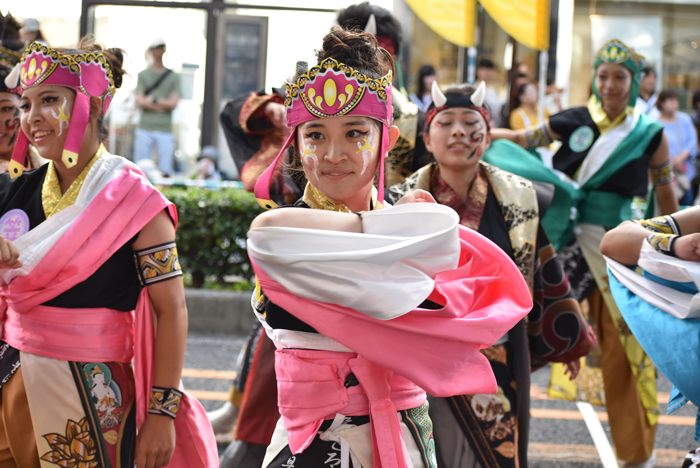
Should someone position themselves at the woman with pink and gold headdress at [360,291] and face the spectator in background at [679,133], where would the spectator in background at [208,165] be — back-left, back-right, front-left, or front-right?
front-left

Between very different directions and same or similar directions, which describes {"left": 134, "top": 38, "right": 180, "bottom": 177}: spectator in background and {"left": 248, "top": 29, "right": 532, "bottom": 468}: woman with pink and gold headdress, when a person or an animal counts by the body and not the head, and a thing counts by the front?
same or similar directions

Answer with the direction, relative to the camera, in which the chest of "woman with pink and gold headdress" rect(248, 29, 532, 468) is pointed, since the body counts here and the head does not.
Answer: toward the camera

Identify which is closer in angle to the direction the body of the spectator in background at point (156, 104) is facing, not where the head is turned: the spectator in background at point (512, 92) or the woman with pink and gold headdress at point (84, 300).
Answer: the woman with pink and gold headdress

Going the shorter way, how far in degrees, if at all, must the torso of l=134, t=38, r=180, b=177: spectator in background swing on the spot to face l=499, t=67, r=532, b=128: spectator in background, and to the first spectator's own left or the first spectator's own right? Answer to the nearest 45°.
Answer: approximately 90° to the first spectator's own left

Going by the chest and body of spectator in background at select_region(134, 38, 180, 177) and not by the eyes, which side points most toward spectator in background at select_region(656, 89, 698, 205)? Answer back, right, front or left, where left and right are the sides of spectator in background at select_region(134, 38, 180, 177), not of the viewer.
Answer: left

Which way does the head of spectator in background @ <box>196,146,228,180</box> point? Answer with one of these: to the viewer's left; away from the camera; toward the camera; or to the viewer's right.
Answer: toward the camera

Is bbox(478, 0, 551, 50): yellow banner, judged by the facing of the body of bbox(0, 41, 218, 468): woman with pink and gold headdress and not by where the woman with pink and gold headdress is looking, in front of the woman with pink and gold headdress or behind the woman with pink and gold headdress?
behind

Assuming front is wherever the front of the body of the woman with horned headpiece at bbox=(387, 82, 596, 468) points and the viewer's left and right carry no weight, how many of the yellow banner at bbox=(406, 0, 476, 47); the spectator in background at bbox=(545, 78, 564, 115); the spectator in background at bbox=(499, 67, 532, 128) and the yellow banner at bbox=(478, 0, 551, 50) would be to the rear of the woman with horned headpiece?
4

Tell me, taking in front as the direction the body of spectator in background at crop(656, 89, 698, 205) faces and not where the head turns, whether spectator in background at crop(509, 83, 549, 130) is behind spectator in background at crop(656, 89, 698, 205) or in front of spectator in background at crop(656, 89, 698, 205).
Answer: in front

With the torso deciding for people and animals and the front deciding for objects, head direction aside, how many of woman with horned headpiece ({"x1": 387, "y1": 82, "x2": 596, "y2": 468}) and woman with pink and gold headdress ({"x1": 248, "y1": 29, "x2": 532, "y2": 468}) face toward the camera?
2

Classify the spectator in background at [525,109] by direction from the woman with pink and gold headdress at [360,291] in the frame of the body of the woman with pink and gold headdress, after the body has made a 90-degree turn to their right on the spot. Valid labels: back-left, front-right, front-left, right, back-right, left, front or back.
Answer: right
